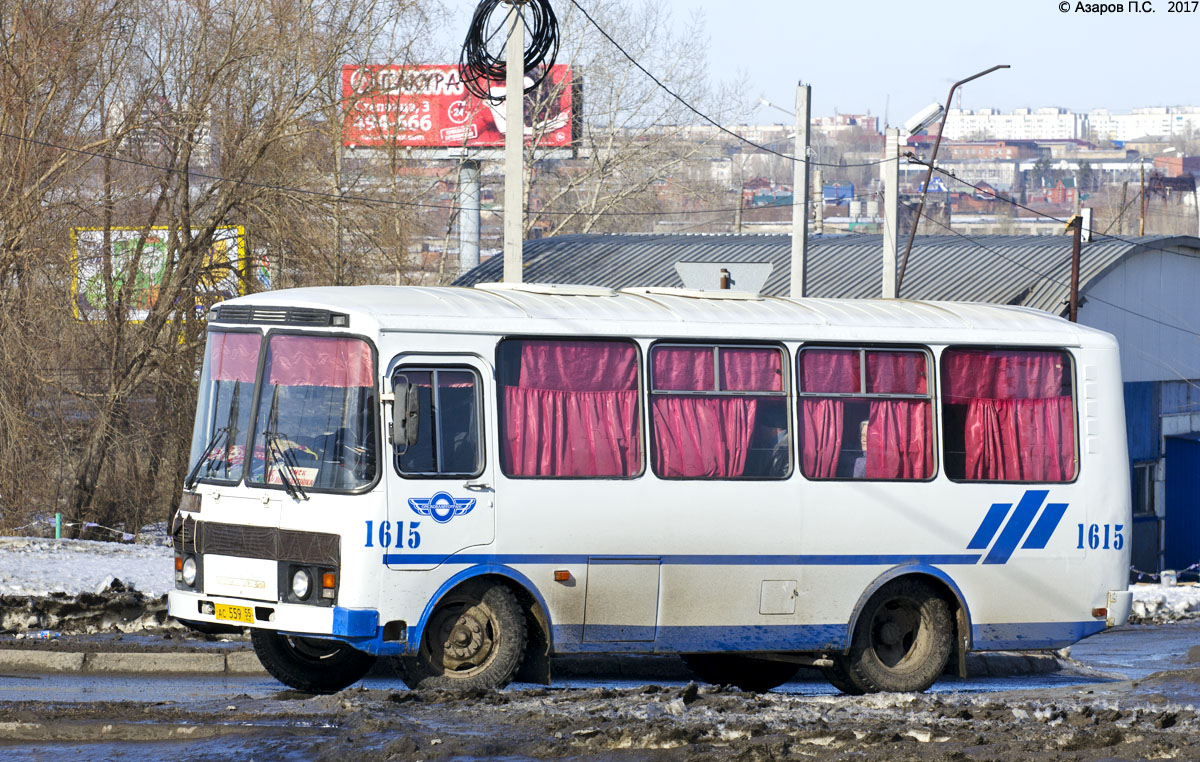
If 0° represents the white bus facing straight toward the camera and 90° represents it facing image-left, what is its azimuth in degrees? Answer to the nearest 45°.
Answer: approximately 45°

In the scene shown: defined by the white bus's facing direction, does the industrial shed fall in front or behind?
behind

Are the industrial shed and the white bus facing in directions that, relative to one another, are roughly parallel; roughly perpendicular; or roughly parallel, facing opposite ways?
roughly perpendicular

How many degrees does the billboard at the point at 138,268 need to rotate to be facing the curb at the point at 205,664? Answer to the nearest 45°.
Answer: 0° — it already faces it

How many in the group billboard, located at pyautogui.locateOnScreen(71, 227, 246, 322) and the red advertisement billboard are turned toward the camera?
2

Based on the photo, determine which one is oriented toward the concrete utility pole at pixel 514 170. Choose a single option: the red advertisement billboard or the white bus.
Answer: the red advertisement billboard

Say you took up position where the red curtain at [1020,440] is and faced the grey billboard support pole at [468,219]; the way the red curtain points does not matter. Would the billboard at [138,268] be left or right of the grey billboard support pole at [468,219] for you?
left

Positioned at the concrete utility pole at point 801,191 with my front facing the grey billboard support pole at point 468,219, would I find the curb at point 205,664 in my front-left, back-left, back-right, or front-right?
back-left

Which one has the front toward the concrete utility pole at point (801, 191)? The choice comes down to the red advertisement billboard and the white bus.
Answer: the red advertisement billboard

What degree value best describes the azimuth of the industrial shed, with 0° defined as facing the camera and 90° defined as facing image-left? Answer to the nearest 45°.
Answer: approximately 315°
